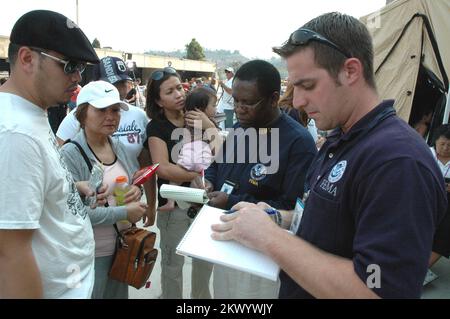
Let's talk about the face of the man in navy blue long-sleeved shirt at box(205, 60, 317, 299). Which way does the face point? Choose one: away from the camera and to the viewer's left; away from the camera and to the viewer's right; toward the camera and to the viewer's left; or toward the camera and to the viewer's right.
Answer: toward the camera and to the viewer's left

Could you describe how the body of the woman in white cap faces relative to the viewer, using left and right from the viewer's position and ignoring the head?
facing the viewer and to the right of the viewer

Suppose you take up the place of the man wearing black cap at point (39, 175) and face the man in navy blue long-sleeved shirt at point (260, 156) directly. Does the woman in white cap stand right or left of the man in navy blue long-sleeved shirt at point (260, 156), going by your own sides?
left

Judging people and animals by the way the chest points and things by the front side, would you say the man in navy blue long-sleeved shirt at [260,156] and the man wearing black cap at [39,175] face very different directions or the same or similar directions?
very different directions

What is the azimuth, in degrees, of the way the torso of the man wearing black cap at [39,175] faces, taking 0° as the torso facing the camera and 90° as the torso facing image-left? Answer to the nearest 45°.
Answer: approximately 270°

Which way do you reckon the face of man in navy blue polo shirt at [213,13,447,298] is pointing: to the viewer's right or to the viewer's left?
to the viewer's left

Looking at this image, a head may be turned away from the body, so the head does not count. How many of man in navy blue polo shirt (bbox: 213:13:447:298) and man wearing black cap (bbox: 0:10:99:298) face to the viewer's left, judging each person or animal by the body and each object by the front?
1

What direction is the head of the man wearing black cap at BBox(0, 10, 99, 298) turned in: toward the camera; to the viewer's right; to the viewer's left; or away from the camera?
to the viewer's right

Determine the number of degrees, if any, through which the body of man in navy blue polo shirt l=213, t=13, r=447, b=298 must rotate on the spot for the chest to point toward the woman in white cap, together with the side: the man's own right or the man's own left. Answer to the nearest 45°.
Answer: approximately 45° to the man's own right

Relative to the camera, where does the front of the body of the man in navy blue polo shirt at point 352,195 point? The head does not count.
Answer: to the viewer's left

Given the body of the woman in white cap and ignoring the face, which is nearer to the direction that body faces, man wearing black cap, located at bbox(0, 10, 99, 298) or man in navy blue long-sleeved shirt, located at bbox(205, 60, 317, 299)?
the man in navy blue long-sleeved shirt

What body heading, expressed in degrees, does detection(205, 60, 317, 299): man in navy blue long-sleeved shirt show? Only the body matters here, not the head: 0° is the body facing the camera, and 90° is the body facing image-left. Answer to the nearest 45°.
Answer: approximately 45°
